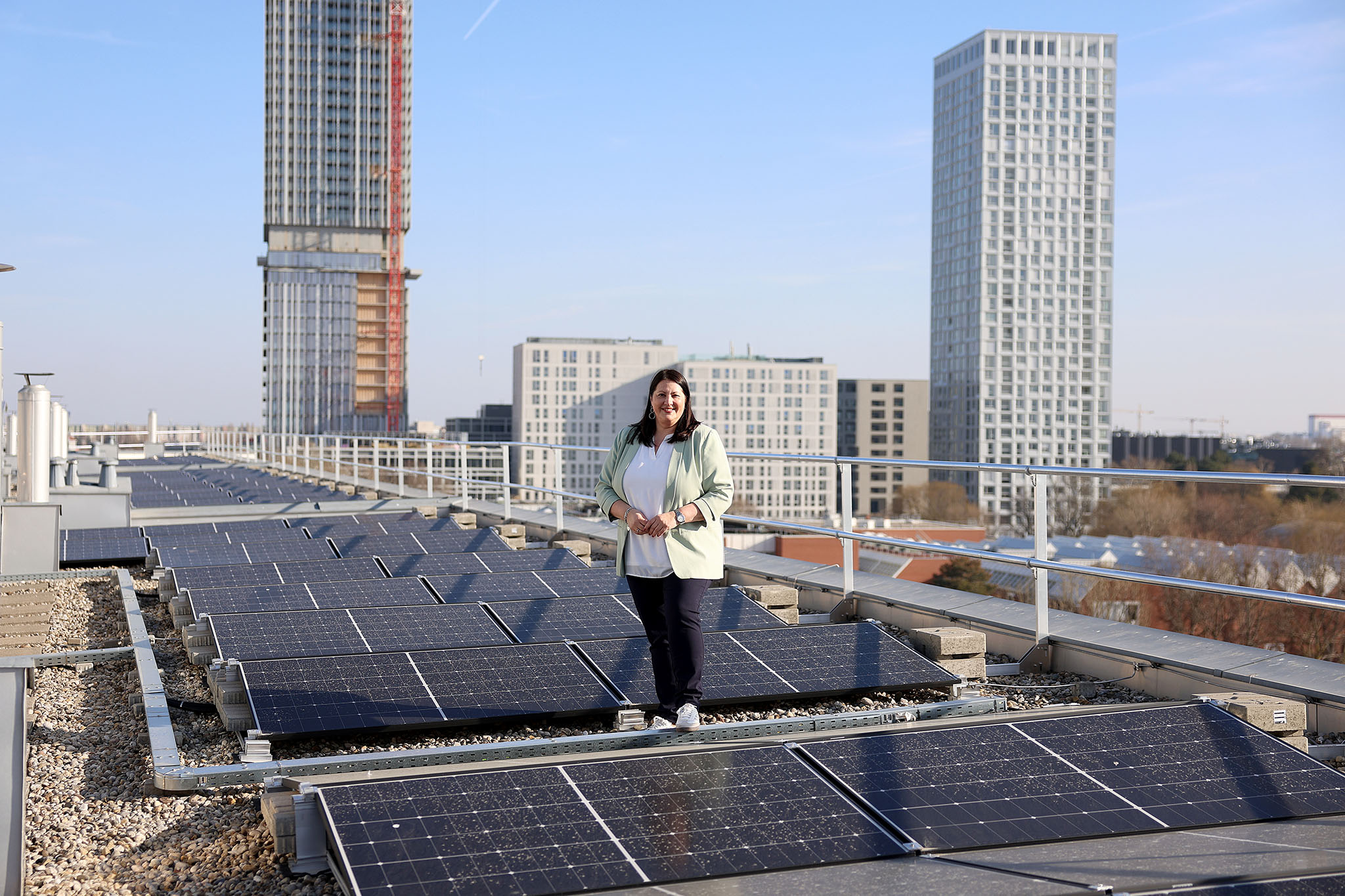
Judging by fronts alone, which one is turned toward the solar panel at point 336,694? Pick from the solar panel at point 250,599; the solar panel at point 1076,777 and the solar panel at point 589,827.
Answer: the solar panel at point 250,599

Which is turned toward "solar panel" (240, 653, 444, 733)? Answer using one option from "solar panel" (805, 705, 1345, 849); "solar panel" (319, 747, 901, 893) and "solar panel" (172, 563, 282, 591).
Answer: "solar panel" (172, 563, 282, 591)

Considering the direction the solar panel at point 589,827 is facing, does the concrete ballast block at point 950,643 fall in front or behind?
behind

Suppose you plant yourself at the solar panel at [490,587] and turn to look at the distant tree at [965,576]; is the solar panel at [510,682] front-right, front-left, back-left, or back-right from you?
back-right

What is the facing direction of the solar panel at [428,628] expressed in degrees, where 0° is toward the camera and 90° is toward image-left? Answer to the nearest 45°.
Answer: approximately 0°

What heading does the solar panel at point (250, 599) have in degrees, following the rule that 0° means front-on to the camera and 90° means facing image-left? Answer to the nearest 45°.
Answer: approximately 0°
